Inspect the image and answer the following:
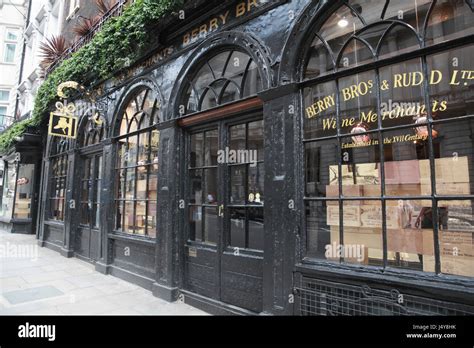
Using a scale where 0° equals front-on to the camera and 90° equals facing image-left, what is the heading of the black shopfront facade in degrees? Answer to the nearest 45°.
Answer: approximately 45°

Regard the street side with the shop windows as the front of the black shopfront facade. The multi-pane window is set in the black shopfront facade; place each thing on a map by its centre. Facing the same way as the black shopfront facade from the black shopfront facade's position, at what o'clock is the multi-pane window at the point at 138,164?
The multi-pane window is roughly at 3 o'clock from the black shopfront facade.
